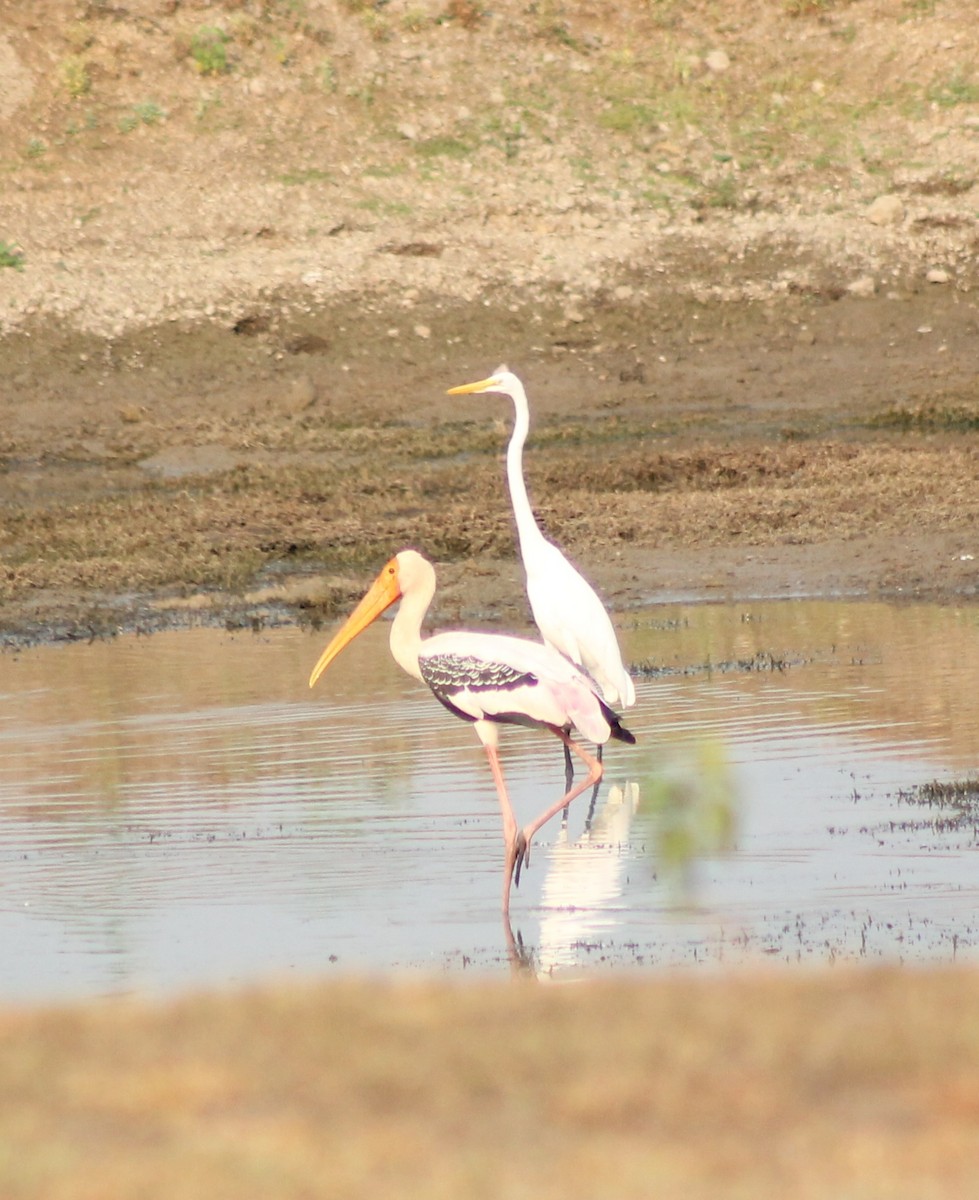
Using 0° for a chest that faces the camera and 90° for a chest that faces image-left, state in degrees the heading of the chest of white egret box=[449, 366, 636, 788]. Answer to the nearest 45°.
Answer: approximately 90°

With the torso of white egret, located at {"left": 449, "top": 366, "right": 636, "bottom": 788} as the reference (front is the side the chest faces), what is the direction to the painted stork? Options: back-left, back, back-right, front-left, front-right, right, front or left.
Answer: left

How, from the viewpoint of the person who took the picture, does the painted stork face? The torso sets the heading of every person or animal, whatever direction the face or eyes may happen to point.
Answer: facing to the left of the viewer

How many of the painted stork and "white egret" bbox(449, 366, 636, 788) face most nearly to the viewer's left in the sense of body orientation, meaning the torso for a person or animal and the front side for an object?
2
